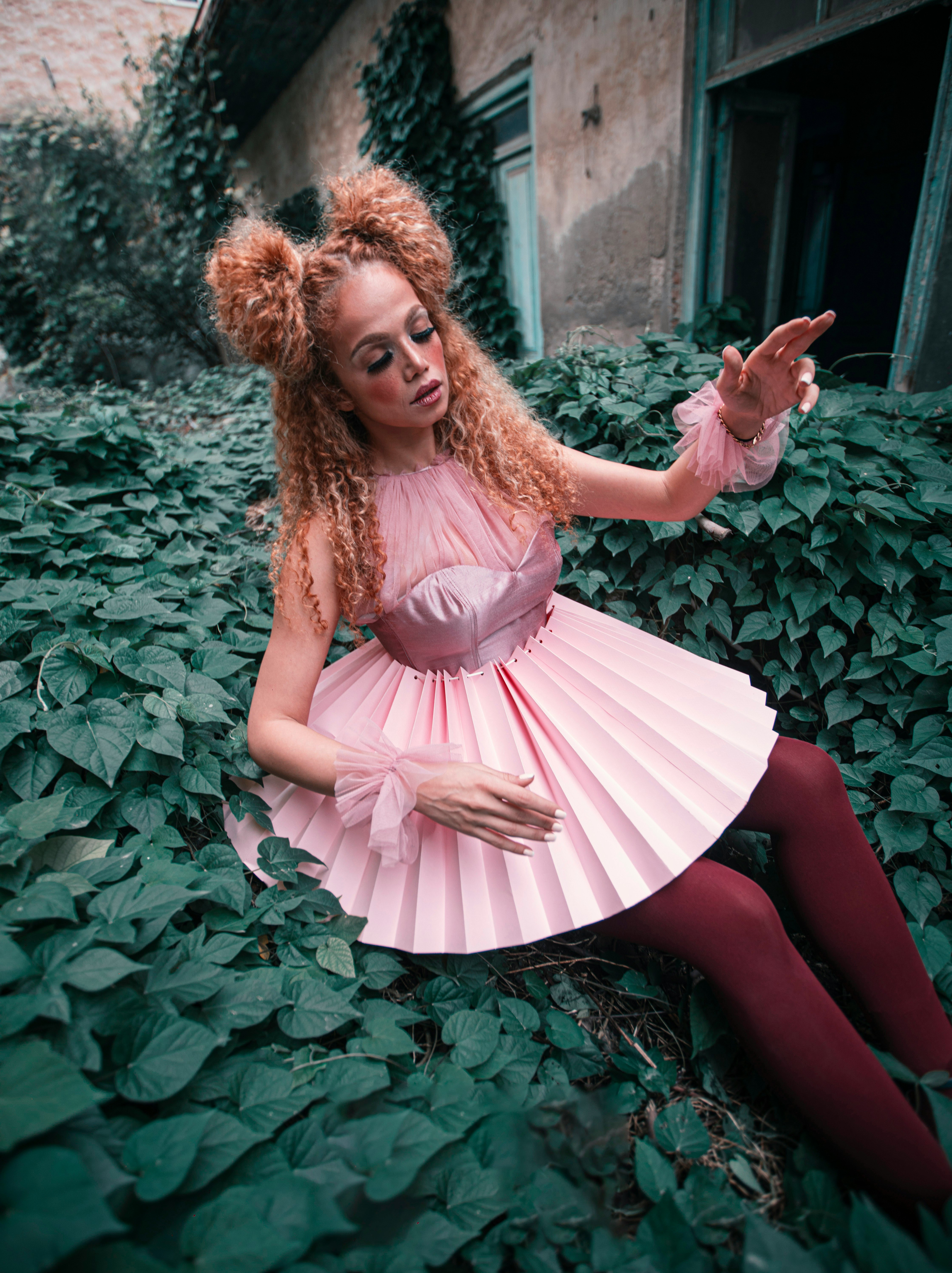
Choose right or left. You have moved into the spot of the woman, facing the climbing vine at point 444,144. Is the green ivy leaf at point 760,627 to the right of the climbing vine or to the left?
right

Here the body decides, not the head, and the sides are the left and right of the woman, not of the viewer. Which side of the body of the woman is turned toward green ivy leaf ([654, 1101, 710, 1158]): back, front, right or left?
front

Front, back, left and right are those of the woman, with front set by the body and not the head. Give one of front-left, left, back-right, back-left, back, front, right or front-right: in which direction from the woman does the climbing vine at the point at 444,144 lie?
back-left

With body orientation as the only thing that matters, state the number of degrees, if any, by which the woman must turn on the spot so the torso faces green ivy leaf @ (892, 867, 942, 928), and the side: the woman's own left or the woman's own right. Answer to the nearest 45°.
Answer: approximately 45° to the woman's own left

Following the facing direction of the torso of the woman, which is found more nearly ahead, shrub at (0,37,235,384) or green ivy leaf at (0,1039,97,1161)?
the green ivy leaf

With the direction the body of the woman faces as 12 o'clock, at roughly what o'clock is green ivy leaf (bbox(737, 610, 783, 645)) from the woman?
The green ivy leaf is roughly at 9 o'clock from the woman.

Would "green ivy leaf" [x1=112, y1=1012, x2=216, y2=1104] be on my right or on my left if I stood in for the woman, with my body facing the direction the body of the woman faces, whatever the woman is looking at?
on my right

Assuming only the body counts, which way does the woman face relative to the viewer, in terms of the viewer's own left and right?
facing the viewer and to the right of the viewer
